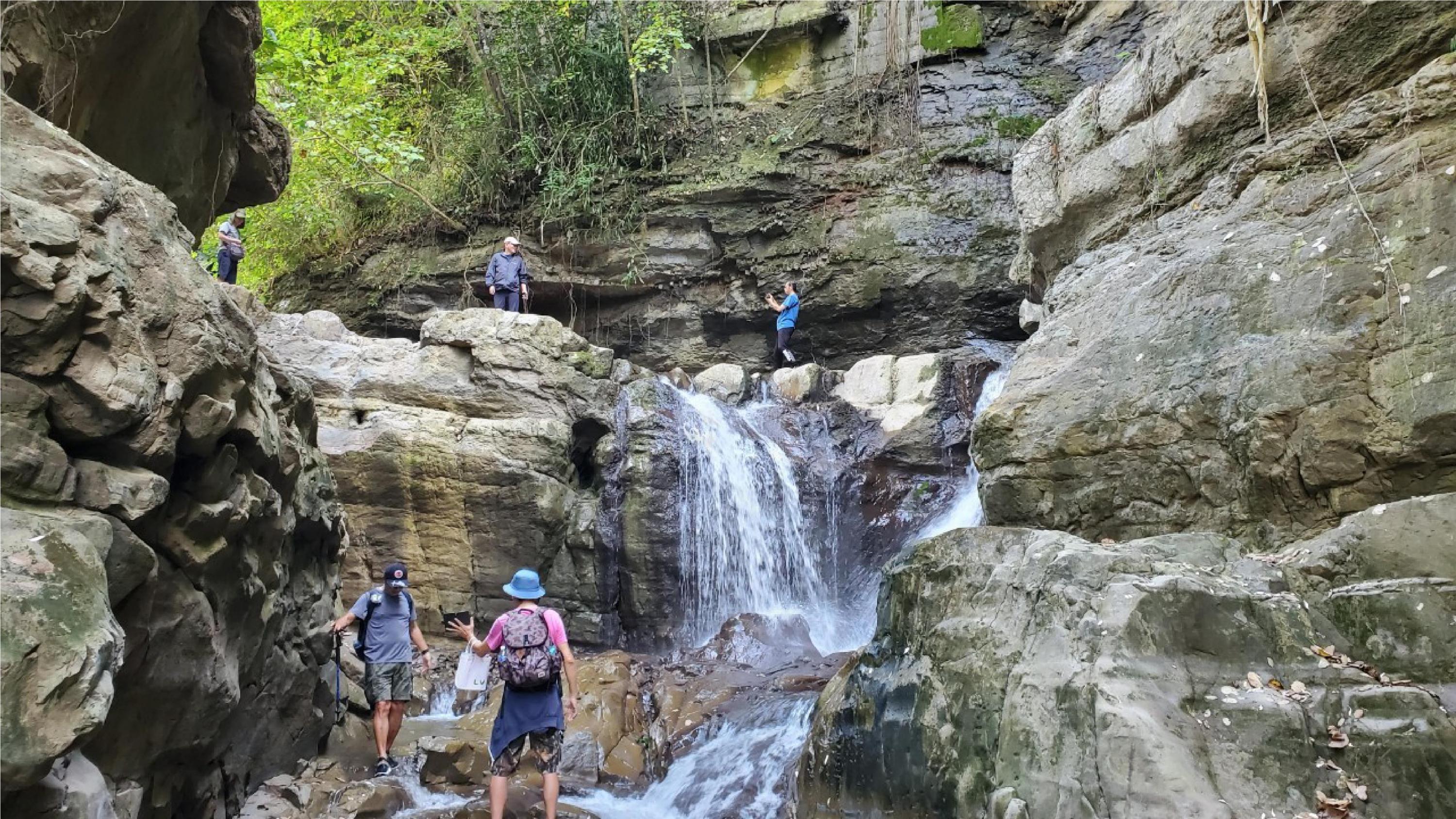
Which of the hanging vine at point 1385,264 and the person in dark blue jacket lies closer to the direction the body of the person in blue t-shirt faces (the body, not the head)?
the person in dark blue jacket

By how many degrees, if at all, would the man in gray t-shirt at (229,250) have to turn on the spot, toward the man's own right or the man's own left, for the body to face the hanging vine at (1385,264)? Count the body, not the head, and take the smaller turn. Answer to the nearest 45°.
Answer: approximately 45° to the man's own right

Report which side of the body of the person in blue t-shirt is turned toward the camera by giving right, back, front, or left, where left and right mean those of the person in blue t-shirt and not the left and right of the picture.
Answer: left

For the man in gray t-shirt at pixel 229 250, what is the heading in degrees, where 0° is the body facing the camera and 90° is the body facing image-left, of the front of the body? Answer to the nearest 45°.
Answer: approximately 270°

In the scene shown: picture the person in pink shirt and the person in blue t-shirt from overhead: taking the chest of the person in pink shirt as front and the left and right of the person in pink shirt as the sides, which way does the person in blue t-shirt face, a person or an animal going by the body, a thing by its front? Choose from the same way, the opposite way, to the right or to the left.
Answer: to the left

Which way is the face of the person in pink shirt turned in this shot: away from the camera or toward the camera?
away from the camera

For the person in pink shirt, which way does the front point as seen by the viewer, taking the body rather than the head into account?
away from the camera

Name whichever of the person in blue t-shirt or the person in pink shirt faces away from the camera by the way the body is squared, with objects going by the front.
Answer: the person in pink shirt
